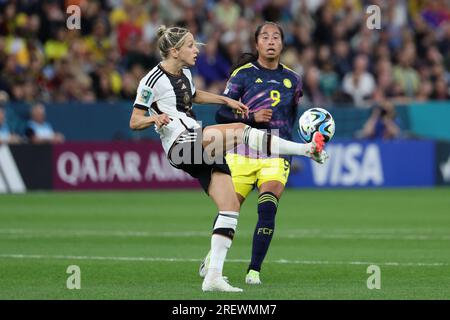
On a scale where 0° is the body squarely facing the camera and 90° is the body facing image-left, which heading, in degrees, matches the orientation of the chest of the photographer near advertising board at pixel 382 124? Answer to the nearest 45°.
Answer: approximately 0°

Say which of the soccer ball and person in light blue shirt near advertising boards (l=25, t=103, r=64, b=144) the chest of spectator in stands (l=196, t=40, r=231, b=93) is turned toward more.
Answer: the soccer ball

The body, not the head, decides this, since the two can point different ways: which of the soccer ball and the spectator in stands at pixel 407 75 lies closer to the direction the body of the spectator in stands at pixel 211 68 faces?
the soccer ball

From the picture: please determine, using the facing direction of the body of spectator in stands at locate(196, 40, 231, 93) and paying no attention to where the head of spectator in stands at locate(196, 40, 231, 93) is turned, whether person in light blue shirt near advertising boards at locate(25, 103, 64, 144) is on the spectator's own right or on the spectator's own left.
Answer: on the spectator's own right

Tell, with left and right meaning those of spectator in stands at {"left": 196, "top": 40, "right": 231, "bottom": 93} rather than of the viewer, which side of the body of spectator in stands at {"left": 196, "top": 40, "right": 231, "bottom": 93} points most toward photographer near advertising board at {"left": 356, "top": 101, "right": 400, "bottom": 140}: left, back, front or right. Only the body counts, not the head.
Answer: left

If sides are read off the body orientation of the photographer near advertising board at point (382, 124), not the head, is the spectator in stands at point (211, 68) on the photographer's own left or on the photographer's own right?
on the photographer's own right

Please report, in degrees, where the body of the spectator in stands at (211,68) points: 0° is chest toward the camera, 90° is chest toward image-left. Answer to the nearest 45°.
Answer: approximately 0°

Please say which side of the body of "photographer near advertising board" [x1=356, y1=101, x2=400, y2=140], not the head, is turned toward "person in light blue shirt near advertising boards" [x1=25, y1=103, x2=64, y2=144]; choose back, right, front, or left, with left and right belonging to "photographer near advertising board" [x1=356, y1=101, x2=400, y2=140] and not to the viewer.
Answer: right

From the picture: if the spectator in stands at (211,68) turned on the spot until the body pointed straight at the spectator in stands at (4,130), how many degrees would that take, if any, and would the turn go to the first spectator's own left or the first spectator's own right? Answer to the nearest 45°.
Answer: approximately 90° to the first spectator's own right

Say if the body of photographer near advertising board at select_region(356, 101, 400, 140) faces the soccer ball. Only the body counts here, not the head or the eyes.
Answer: yes

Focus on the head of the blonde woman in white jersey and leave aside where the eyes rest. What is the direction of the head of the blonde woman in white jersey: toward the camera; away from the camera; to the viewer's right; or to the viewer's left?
to the viewer's right
